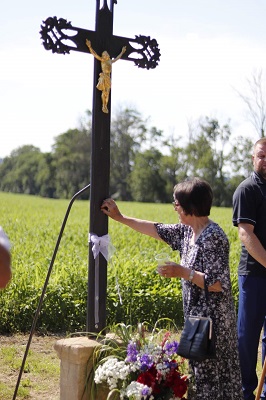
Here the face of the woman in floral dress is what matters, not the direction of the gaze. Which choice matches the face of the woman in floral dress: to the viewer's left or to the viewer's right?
to the viewer's left

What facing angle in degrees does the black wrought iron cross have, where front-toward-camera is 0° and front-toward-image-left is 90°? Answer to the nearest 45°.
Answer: approximately 315°

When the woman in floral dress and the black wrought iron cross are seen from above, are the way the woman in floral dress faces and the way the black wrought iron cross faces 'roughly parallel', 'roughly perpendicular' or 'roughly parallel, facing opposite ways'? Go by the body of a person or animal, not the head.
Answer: roughly perpendicular

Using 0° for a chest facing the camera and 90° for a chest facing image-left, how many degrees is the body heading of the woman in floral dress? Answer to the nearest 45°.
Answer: approximately 45°
